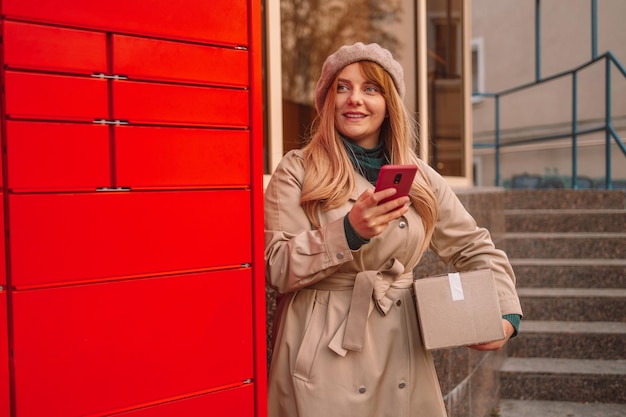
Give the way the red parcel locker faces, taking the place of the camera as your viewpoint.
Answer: facing the viewer and to the right of the viewer

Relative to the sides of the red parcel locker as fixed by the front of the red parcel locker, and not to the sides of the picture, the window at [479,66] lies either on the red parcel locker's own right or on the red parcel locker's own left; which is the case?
on the red parcel locker's own left

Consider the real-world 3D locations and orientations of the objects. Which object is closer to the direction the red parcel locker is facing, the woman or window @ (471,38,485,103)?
the woman

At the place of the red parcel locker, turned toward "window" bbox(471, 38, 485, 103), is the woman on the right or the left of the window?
right

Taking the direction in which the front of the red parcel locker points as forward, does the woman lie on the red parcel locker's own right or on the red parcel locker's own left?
on the red parcel locker's own left
